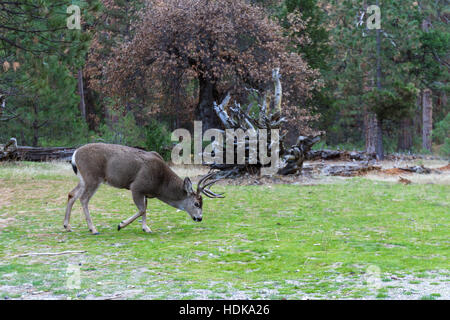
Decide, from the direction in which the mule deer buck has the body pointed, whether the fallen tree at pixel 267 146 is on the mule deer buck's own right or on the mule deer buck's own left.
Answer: on the mule deer buck's own left

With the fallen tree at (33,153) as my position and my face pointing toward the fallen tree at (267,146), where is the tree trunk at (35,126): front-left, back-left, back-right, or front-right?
back-left

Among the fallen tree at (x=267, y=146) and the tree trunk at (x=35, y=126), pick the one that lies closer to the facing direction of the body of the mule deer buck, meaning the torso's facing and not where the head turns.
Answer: the fallen tree

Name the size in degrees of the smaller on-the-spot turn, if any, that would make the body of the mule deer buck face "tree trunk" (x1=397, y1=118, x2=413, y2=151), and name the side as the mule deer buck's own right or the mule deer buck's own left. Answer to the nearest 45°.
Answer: approximately 45° to the mule deer buck's own left

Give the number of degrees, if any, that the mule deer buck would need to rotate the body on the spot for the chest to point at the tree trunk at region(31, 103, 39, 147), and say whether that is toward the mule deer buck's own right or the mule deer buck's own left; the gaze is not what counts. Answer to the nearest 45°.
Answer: approximately 90° to the mule deer buck's own left

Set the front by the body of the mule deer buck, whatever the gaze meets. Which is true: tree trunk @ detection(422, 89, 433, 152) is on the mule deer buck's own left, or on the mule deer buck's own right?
on the mule deer buck's own left

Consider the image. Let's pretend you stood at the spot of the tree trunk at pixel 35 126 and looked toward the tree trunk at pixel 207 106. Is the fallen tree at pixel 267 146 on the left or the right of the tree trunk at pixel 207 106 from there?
right

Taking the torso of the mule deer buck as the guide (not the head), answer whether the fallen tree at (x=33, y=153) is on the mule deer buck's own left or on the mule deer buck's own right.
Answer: on the mule deer buck's own left

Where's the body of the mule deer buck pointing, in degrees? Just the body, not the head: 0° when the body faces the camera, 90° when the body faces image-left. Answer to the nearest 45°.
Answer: approximately 270°

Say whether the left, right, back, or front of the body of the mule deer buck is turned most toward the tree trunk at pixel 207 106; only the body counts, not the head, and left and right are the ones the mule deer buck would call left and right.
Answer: left
